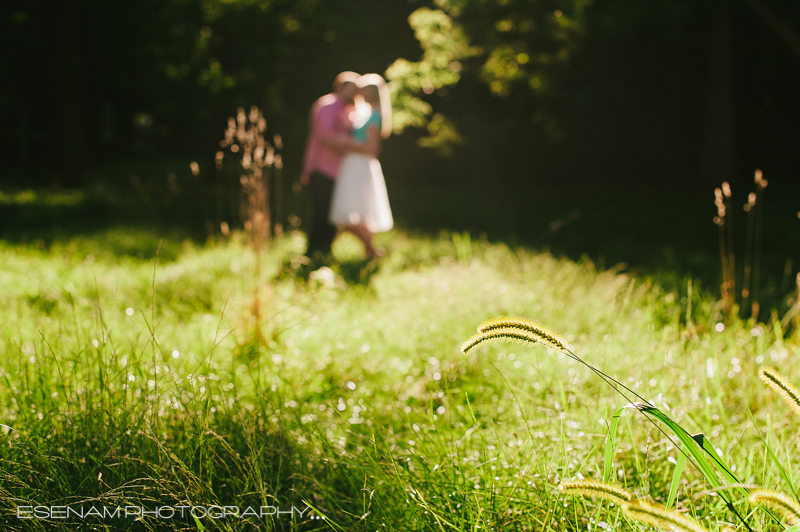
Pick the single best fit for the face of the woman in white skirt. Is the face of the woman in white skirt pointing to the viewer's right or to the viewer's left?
to the viewer's left

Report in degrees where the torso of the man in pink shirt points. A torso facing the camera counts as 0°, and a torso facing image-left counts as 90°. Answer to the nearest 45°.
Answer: approximately 315°

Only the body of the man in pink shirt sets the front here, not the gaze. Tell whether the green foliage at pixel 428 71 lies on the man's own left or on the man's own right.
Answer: on the man's own left
